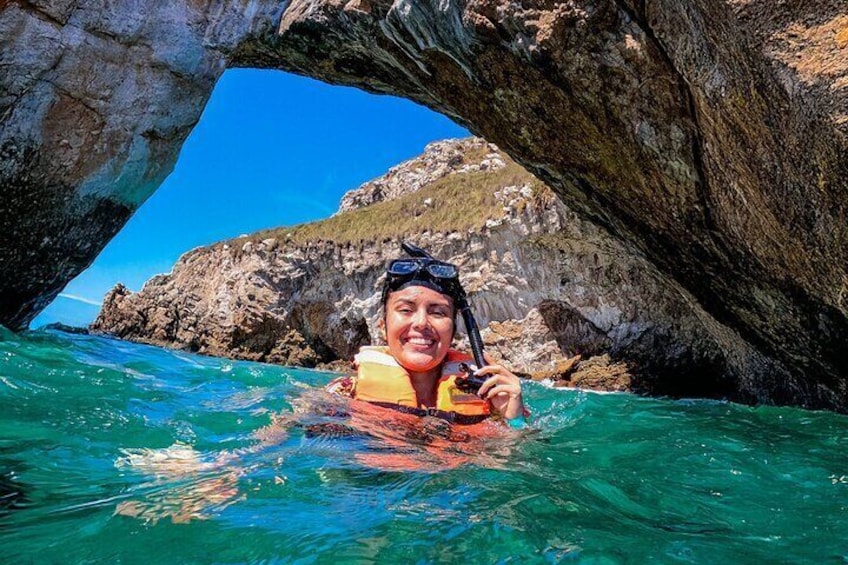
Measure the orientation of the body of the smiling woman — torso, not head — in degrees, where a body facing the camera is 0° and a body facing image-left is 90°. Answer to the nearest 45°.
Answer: approximately 0°

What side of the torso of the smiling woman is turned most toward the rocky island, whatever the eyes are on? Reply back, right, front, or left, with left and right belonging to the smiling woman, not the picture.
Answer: back
